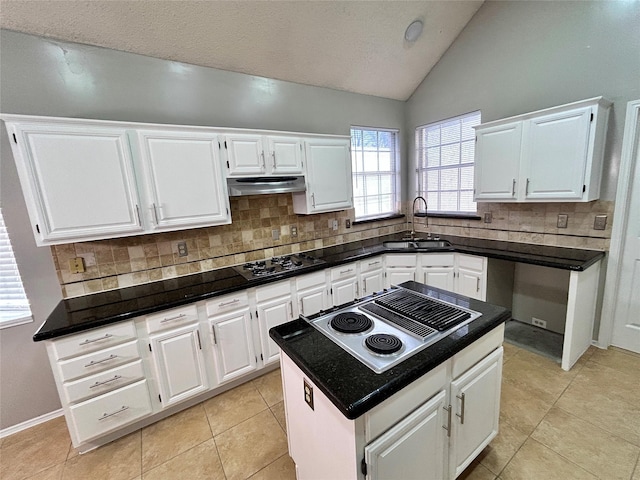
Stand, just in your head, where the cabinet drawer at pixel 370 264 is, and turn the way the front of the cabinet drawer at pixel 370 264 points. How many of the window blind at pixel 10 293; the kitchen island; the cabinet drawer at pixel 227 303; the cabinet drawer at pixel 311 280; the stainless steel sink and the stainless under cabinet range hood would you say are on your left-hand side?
1

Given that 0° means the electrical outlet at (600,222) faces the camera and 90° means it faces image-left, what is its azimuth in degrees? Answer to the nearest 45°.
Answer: approximately 0°

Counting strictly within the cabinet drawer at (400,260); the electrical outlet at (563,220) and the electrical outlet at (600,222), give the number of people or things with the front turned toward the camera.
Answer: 3

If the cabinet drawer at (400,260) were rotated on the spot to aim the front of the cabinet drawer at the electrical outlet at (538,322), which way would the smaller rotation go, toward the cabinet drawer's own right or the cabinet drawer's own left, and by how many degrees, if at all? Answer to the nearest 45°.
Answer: approximately 90° to the cabinet drawer's own left

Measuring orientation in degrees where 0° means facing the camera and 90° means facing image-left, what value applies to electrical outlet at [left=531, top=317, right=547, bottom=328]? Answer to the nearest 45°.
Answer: approximately 45°

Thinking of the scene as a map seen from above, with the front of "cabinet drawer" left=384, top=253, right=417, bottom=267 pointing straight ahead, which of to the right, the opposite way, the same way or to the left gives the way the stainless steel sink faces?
the same way

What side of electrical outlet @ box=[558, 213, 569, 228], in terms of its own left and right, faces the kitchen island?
front

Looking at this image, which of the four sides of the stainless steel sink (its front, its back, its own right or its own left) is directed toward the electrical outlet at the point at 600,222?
left

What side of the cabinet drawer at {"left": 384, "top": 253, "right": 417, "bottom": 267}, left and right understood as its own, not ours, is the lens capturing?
front

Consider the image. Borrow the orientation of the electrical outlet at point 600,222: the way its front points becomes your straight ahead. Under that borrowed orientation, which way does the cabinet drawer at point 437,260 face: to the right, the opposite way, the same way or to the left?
the same way

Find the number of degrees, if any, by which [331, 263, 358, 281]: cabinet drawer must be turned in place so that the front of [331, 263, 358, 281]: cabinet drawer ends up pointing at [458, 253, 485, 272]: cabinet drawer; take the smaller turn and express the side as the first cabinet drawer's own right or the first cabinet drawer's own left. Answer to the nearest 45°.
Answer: approximately 45° to the first cabinet drawer's own left

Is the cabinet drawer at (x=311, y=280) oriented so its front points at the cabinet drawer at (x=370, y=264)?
no

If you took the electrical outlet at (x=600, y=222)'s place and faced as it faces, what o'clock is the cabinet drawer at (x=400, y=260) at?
The cabinet drawer is roughly at 2 o'clock from the electrical outlet.
